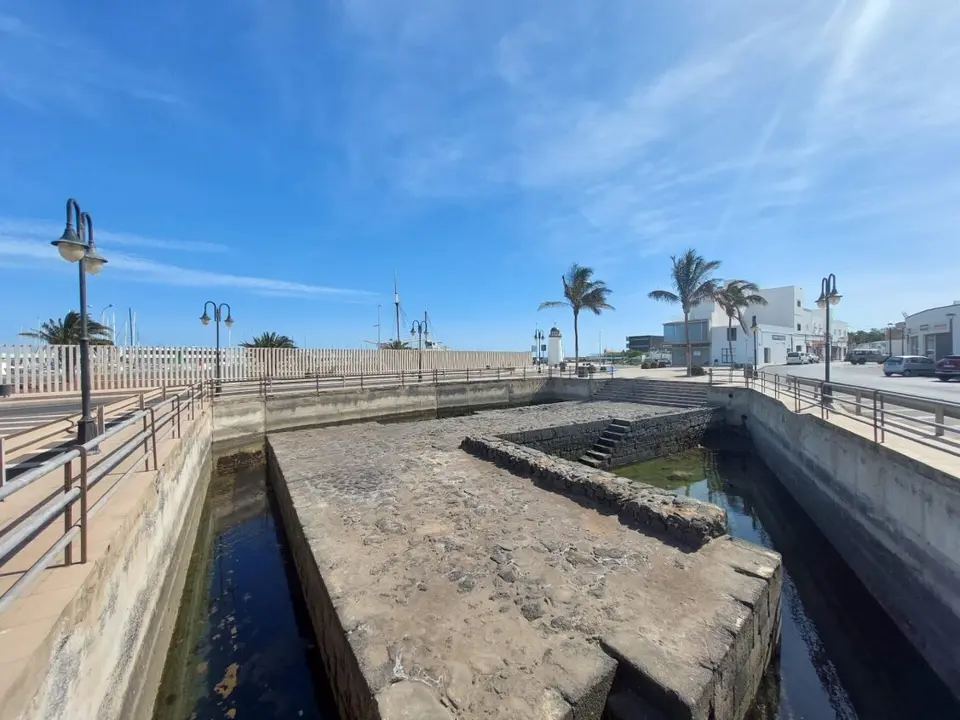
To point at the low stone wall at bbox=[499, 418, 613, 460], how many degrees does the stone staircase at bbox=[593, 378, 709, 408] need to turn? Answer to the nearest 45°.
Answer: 0° — it already faces it

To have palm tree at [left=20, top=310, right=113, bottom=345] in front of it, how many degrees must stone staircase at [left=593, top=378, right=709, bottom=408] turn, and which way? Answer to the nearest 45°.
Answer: approximately 90° to its right

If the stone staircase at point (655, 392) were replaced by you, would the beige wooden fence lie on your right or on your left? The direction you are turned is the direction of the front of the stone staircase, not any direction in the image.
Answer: on your right

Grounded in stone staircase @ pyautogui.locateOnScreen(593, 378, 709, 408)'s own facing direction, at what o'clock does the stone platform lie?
The stone platform is roughly at 12 o'clock from the stone staircase.

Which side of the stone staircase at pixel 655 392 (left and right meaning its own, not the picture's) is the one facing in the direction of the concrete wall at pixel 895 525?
front

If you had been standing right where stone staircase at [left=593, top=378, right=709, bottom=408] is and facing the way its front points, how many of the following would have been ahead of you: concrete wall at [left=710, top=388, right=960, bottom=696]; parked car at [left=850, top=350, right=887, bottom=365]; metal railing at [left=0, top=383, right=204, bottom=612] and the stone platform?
3

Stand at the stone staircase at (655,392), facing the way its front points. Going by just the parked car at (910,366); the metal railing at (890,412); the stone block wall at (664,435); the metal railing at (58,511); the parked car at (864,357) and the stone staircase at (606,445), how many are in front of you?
4

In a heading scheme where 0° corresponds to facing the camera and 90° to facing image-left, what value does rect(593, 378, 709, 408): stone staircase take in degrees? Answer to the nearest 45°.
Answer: approximately 0°

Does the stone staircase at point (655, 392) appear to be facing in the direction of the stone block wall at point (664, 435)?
yes

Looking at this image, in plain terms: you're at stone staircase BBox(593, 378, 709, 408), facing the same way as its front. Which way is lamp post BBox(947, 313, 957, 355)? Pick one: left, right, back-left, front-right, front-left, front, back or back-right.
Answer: back-left

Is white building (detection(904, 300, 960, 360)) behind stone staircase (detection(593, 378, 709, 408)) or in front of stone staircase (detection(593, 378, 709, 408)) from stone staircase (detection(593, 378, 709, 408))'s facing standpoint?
behind
